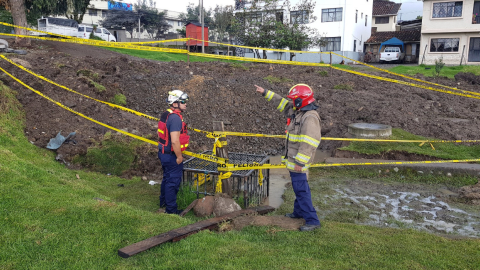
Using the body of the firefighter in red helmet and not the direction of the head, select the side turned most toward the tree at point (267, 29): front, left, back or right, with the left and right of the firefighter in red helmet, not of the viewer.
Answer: right

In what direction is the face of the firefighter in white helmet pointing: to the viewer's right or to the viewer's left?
to the viewer's right

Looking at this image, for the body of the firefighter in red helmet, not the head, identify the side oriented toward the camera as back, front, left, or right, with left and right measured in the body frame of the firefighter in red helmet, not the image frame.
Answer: left

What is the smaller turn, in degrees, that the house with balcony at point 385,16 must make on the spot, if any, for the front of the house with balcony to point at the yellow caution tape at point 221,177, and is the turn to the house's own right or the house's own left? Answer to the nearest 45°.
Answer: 0° — it already faces it

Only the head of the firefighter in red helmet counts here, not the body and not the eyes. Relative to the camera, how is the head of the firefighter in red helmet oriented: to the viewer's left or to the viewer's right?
to the viewer's left

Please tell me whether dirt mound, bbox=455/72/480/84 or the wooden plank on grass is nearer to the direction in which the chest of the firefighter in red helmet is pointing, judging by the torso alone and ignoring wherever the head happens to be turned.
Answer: the wooden plank on grass

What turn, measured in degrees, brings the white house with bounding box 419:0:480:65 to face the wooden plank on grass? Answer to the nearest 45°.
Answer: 0° — it already faces it

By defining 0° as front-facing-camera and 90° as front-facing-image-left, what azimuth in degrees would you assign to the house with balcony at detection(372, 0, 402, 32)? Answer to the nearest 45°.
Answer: approximately 0°

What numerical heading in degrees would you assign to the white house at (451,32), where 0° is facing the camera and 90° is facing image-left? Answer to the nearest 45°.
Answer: approximately 0°
